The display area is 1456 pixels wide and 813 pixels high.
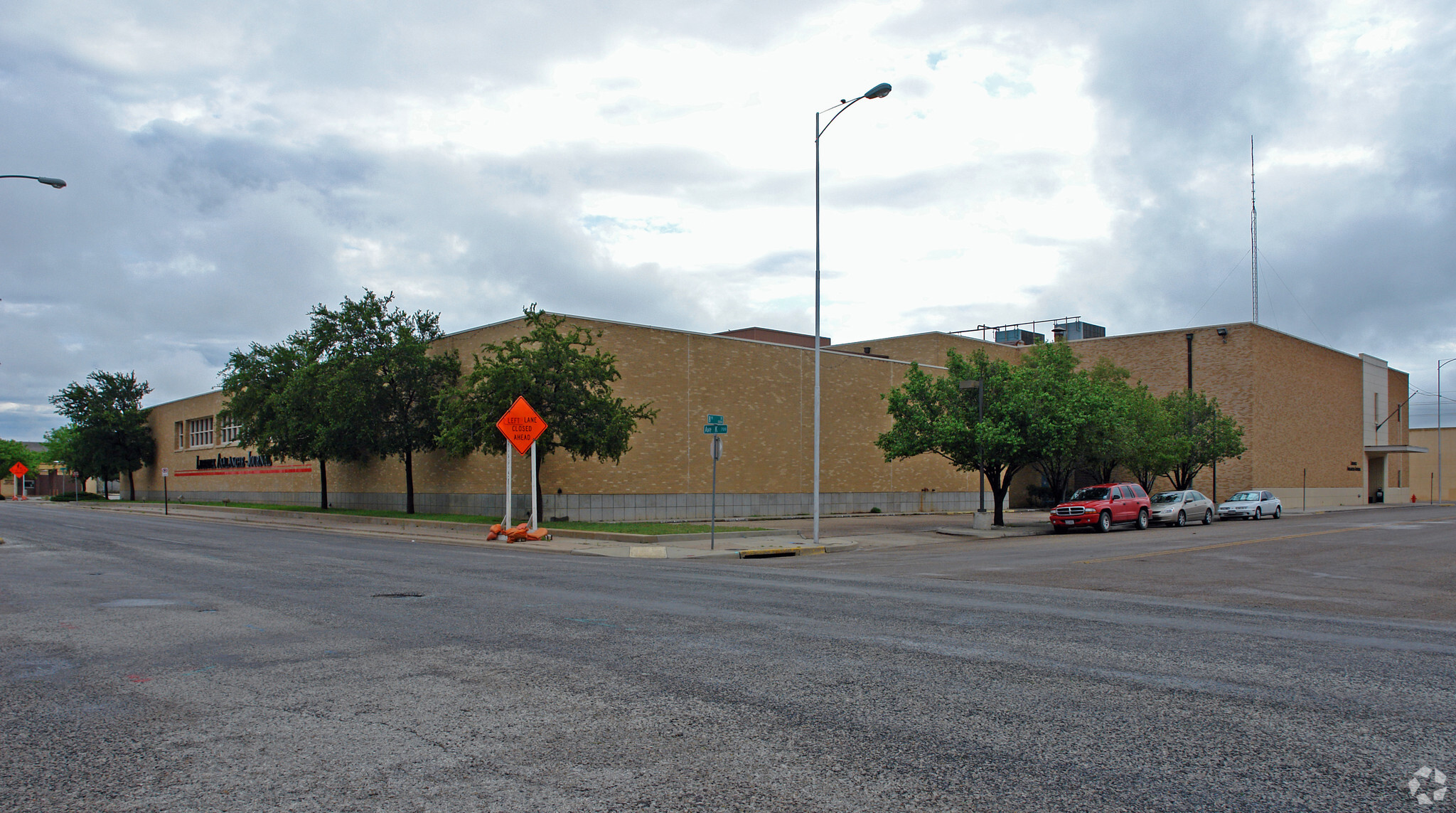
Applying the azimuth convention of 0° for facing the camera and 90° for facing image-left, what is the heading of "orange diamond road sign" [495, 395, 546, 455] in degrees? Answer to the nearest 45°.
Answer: approximately 0°

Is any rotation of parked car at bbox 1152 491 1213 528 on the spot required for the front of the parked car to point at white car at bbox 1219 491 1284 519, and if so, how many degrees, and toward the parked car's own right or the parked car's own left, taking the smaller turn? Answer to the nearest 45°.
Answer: approximately 135° to the parked car's own right

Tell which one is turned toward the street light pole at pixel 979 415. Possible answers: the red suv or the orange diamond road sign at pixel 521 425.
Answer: the red suv

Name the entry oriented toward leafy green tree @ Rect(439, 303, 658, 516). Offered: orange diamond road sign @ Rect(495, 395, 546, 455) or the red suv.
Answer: the red suv

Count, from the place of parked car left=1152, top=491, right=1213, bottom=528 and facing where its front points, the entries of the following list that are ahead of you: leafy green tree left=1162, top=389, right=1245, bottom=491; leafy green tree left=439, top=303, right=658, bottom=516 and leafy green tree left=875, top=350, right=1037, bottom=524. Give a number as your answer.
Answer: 2

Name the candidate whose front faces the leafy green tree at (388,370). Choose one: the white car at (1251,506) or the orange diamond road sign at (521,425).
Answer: the white car

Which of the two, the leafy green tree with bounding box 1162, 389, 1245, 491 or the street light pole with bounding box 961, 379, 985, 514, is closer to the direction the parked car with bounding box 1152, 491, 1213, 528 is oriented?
the street light pole

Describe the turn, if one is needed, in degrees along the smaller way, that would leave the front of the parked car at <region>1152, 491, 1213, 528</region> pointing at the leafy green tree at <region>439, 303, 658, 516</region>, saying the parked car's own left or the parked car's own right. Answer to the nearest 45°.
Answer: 0° — it already faces it
